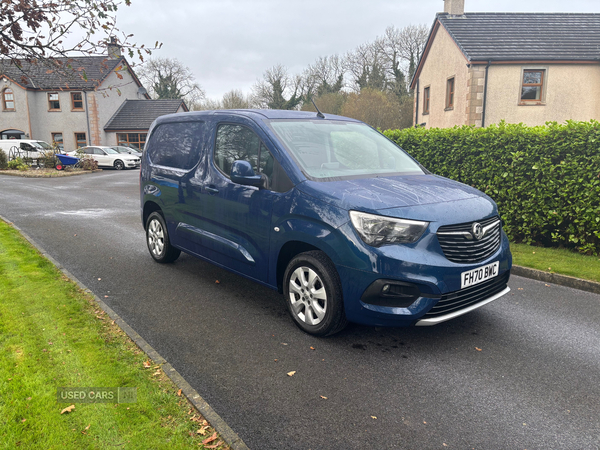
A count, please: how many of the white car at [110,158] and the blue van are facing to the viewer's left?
0

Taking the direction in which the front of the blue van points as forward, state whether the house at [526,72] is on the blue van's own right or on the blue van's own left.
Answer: on the blue van's own left

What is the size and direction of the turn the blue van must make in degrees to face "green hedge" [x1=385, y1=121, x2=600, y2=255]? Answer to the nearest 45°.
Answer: approximately 90° to its left

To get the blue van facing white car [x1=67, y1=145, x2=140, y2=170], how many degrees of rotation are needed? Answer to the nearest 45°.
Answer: approximately 180°

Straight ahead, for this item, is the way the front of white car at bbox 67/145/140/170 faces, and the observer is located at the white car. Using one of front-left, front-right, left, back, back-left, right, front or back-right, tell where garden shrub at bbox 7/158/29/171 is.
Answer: back-right

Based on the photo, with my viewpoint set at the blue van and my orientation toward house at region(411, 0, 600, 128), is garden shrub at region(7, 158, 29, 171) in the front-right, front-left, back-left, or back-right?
front-left

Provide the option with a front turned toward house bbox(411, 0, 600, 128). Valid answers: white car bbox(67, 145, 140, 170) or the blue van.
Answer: the white car

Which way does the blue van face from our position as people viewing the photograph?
facing the viewer and to the right of the viewer

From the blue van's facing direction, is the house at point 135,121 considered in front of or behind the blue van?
behind

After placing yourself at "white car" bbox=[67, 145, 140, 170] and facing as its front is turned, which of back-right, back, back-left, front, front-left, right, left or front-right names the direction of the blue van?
front-right

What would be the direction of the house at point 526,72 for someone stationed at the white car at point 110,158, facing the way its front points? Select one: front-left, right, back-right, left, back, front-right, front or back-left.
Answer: front

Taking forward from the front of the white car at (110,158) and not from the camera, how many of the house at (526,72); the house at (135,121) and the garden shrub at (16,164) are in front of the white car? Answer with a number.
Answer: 1

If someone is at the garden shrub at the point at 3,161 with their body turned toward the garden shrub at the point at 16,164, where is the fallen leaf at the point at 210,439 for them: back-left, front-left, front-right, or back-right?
front-right
